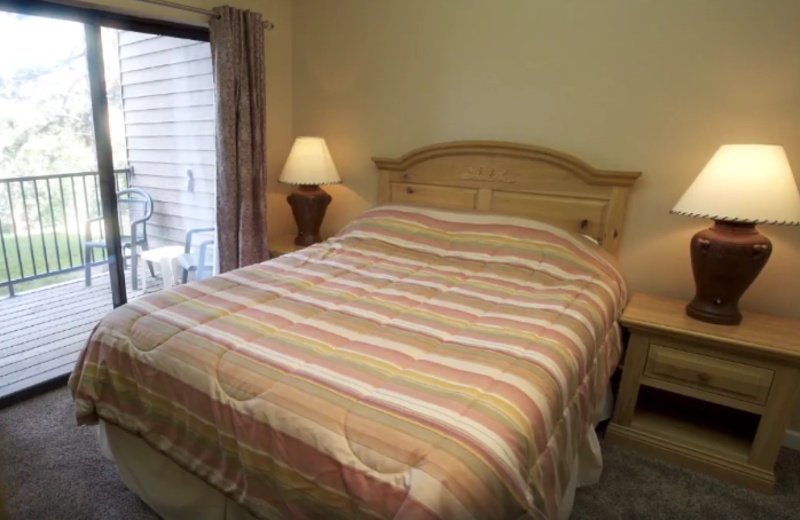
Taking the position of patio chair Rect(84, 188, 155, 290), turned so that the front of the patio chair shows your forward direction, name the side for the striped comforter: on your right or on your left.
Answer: on your left

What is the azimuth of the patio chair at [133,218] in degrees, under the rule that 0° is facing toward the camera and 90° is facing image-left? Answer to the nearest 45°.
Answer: approximately 45°

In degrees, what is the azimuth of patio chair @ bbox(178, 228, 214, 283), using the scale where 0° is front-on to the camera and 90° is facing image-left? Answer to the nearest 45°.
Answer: approximately 45°
